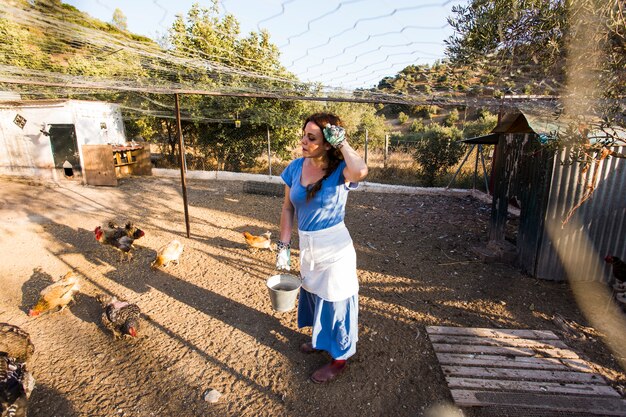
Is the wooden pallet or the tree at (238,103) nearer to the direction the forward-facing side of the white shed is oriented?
the wooden pallet

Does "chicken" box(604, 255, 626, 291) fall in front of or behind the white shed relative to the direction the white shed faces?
in front

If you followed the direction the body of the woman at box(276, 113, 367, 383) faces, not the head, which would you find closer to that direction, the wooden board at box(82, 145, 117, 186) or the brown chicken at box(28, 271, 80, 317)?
the brown chicken

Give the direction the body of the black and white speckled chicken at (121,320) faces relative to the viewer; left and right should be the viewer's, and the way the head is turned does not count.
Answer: facing the viewer and to the right of the viewer

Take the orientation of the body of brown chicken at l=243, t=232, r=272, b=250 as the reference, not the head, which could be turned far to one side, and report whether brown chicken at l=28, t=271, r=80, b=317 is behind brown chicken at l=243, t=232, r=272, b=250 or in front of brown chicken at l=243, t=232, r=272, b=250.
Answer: in front

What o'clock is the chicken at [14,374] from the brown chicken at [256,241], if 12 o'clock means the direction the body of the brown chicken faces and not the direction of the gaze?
The chicken is roughly at 10 o'clock from the brown chicken.

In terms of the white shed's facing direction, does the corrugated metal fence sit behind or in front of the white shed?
in front

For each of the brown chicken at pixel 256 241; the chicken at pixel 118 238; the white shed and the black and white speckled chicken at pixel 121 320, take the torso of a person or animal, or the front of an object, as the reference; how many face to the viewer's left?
2

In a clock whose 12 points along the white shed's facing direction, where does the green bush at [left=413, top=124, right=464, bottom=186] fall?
The green bush is roughly at 10 o'clock from the white shed.

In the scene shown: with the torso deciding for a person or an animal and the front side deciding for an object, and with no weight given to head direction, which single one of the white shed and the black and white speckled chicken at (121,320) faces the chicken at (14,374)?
the white shed

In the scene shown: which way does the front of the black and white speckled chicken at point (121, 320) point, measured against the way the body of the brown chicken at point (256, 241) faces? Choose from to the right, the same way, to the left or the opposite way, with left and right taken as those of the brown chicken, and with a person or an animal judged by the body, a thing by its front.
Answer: the opposite way

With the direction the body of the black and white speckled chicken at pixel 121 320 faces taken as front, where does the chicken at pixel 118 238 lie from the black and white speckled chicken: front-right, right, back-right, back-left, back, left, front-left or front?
back-left

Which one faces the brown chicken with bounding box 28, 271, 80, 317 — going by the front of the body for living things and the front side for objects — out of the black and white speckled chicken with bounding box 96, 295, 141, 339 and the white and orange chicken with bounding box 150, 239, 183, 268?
the white and orange chicken with bounding box 150, 239, 183, 268

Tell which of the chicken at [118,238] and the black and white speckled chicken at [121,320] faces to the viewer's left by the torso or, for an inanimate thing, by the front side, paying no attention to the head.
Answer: the chicken
